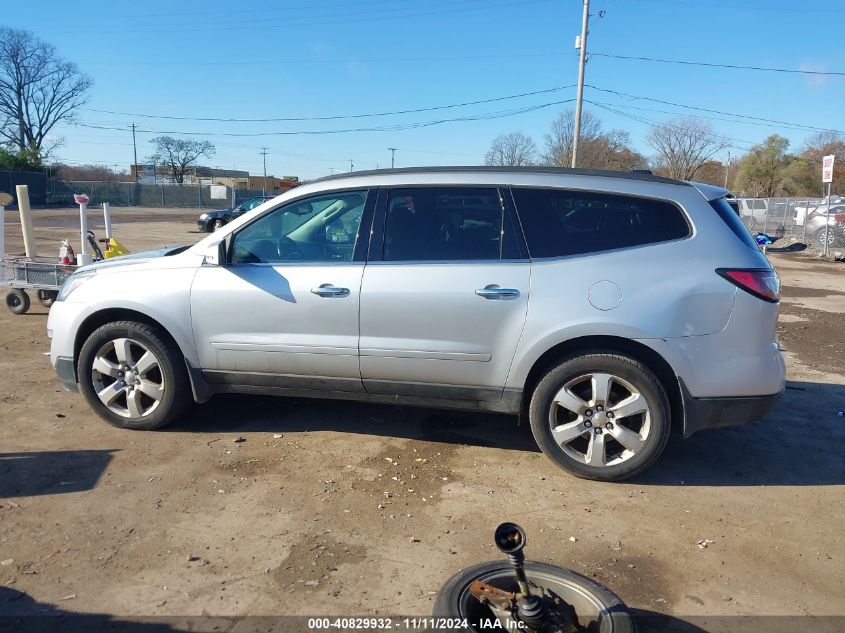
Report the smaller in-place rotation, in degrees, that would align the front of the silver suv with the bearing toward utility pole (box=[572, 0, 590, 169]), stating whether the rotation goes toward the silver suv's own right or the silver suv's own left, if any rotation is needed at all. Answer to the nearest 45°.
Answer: approximately 90° to the silver suv's own right

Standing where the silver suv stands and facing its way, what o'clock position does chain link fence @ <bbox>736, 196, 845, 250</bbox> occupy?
The chain link fence is roughly at 4 o'clock from the silver suv.

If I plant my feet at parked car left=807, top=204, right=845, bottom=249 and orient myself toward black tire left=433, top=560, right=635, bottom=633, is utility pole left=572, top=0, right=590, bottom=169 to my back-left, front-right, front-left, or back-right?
back-right

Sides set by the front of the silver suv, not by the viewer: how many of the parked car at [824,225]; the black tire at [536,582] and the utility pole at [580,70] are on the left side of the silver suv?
1

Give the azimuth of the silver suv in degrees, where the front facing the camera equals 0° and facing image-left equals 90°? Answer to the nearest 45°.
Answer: approximately 90°

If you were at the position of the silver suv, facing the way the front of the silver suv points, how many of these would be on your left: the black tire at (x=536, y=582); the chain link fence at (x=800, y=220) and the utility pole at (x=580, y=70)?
1

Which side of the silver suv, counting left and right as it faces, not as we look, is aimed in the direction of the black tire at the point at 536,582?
left

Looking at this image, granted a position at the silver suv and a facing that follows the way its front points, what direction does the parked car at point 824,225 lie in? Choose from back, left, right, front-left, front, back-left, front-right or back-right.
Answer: back-right
